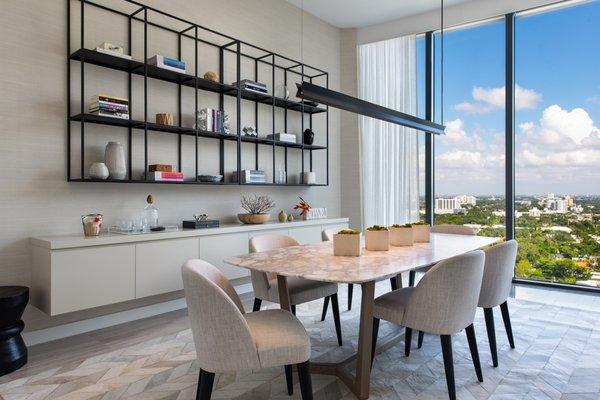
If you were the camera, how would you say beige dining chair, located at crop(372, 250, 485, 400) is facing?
facing away from the viewer and to the left of the viewer

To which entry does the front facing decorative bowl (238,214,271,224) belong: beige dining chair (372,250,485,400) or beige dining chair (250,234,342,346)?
beige dining chair (372,250,485,400)

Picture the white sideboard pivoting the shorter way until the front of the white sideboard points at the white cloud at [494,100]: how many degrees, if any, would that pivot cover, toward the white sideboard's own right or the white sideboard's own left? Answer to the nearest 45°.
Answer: approximately 45° to the white sideboard's own left

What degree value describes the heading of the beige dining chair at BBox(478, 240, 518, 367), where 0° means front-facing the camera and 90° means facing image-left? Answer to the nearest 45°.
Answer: approximately 135°

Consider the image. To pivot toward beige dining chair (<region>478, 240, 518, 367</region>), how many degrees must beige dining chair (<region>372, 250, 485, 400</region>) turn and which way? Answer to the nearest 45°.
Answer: approximately 90° to its right

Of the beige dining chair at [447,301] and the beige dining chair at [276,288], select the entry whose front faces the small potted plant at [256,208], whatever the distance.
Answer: the beige dining chair at [447,301]

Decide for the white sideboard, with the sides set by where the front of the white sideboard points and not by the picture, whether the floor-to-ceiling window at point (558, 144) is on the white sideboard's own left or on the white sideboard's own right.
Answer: on the white sideboard's own left

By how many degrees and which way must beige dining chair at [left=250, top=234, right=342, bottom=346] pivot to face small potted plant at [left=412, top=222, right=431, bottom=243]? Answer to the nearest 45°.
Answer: approximately 45° to its left
